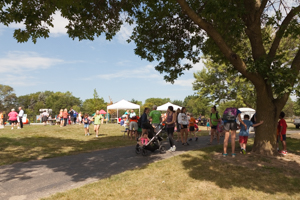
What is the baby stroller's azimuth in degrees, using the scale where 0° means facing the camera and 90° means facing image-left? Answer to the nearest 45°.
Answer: approximately 45°

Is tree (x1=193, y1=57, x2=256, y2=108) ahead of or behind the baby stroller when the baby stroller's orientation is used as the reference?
behind

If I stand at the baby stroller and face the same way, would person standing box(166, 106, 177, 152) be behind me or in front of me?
behind

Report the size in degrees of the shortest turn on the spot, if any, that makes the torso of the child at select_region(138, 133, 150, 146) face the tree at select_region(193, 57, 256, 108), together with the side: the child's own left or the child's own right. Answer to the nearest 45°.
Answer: approximately 180°
